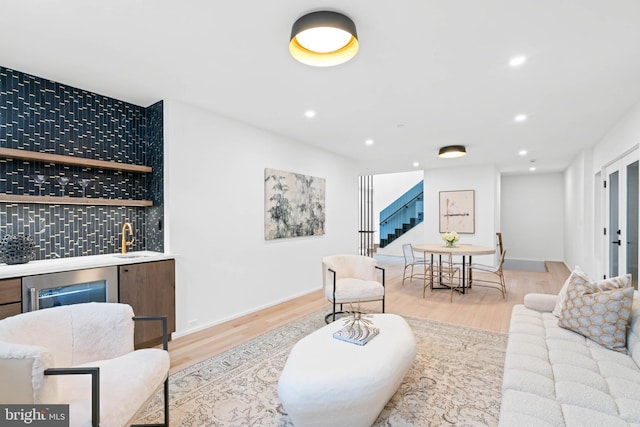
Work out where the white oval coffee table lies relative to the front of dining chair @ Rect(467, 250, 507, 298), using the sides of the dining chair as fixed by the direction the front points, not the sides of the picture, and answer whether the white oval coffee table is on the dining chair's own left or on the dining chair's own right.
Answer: on the dining chair's own left

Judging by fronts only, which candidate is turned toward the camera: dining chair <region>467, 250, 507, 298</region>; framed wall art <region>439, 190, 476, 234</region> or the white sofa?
the framed wall art

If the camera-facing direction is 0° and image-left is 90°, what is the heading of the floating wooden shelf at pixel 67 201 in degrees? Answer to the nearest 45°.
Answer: approximately 315°

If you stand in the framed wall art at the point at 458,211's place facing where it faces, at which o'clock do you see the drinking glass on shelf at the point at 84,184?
The drinking glass on shelf is roughly at 1 o'clock from the framed wall art.

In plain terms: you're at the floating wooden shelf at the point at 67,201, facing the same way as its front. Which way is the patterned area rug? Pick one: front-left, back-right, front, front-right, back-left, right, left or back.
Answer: front

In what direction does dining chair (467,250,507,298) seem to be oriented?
to the viewer's left

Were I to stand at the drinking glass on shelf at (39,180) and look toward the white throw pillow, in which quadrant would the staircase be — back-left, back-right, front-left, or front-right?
front-left

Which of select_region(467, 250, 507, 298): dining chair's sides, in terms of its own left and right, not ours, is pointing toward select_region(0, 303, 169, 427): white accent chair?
left

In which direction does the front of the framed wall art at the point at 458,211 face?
toward the camera

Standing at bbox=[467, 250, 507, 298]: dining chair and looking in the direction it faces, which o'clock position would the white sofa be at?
The white sofa is roughly at 9 o'clock from the dining chair.

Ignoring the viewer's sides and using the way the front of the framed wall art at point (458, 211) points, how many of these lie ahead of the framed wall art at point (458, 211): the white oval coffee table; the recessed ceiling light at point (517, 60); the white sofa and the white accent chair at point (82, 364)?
4

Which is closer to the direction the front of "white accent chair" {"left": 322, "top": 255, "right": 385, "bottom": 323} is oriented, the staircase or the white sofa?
the white sofa

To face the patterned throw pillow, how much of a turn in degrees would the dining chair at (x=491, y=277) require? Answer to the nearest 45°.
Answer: approximately 90° to its left

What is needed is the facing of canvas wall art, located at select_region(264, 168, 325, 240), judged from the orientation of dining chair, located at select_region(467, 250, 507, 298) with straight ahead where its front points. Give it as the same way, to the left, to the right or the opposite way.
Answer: the opposite way

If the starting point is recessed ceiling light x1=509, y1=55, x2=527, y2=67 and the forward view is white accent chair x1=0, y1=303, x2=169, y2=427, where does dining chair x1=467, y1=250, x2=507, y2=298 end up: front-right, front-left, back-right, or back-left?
back-right

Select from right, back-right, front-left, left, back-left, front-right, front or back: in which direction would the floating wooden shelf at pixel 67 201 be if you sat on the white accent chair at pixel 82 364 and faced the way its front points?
back-left

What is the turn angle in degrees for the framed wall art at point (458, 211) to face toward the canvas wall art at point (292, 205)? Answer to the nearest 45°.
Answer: approximately 45° to its right

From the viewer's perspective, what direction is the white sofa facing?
to the viewer's left

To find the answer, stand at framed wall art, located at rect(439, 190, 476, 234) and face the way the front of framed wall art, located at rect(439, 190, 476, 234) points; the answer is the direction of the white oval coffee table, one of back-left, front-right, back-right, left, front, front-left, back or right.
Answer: front
